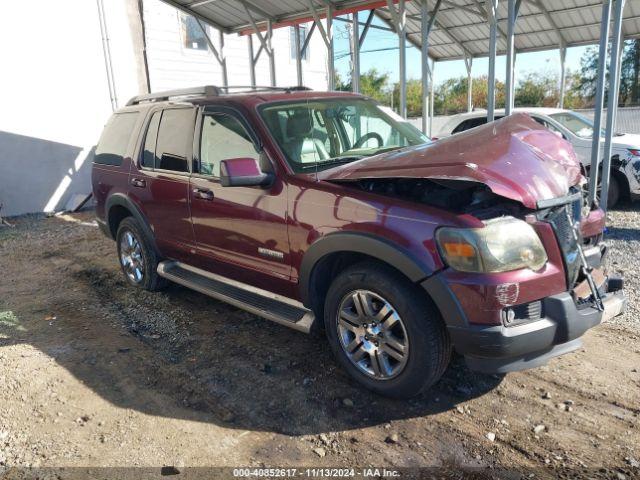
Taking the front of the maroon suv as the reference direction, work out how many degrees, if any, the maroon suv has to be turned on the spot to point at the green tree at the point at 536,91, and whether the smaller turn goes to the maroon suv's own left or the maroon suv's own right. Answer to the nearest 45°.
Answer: approximately 135° to the maroon suv's own left

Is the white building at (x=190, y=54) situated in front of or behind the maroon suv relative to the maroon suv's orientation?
behind

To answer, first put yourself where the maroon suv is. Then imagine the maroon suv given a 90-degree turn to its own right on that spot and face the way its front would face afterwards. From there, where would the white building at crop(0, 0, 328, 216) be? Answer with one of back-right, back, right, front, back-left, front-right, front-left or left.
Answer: right

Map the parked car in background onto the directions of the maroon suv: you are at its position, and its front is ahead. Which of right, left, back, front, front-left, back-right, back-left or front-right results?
left

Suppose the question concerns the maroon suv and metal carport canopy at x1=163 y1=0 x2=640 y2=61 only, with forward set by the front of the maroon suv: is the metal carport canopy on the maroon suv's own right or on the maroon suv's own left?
on the maroon suv's own left

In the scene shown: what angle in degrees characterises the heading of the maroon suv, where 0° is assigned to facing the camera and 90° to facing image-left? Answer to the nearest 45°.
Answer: approximately 315°
